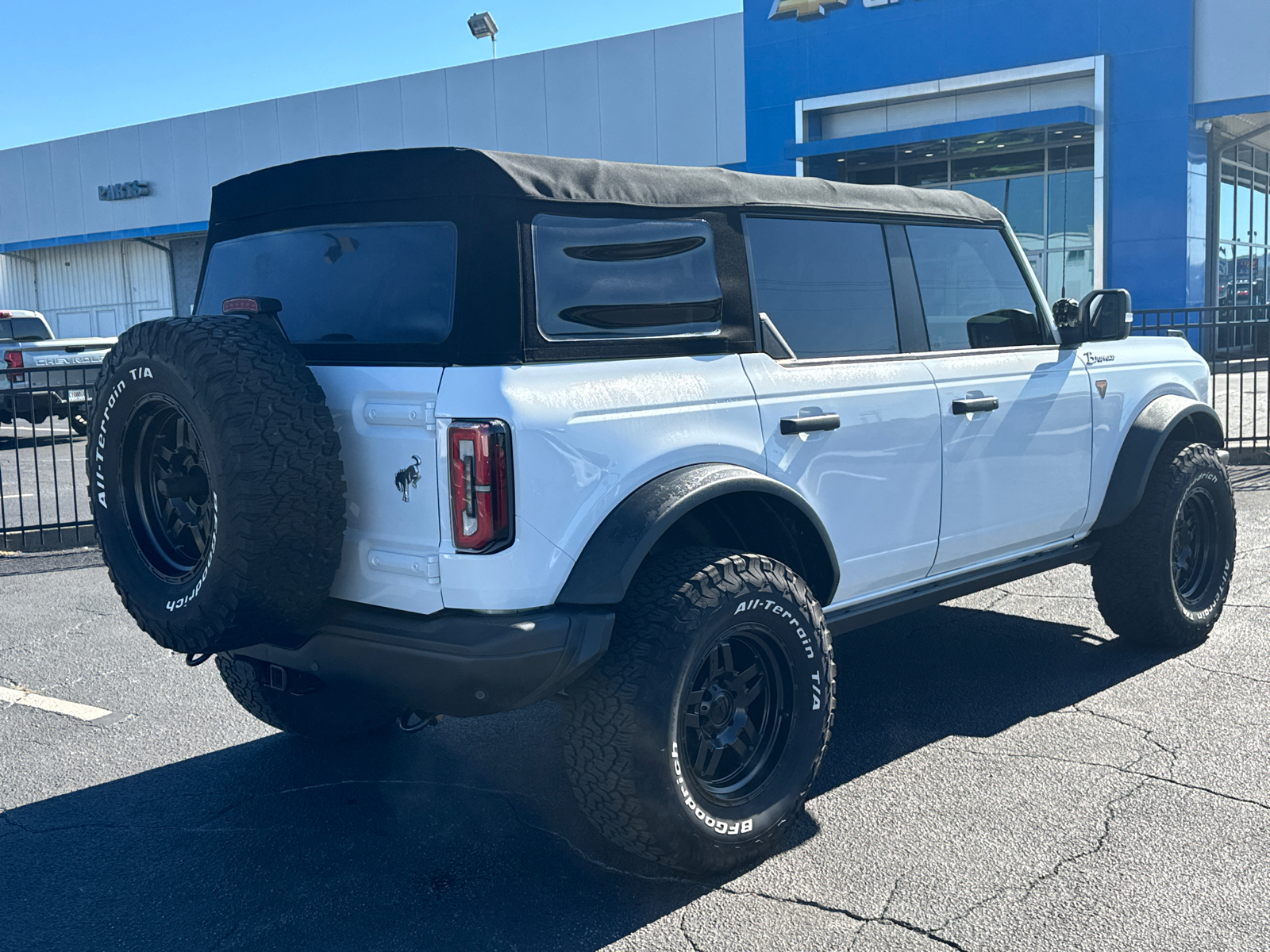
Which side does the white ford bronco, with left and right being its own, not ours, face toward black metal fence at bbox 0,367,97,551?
left

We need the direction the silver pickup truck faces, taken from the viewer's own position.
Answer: facing away from the viewer and to the left of the viewer

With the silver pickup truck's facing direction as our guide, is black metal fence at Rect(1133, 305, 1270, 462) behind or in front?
behind

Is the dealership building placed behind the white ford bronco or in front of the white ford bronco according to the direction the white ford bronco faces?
in front

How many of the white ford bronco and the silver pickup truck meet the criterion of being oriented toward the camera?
0

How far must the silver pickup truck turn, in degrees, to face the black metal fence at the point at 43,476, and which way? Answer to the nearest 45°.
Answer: approximately 135° to its left

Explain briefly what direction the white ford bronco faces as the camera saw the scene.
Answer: facing away from the viewer and to the right of the viewer

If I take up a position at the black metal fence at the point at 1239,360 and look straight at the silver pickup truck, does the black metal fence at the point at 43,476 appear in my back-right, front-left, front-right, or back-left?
front-left

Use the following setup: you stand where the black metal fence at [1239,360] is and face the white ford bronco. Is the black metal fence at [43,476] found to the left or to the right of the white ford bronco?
right

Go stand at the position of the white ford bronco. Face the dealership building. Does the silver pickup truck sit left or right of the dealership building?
left
